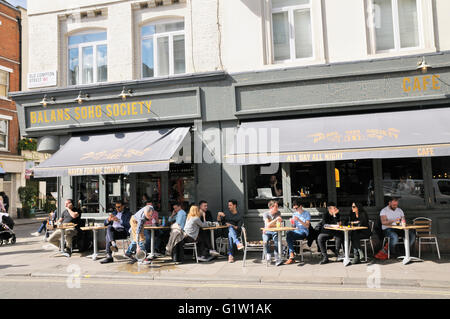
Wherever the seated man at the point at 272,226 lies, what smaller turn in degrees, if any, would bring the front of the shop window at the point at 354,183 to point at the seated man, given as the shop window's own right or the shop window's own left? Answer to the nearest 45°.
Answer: approximately 45° to the shop window's own right

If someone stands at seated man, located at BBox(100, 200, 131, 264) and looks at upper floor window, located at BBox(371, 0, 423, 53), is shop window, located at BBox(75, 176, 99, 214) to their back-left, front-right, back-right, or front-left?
back-left

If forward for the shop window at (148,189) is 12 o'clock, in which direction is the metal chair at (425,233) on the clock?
The metal chair is roughly at 10 o'clock from the shop window.

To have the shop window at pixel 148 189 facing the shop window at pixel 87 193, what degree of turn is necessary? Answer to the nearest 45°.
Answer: approximately 135° to its right

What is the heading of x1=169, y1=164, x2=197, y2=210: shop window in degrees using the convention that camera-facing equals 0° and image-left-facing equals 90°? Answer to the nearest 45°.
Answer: approximately 0°

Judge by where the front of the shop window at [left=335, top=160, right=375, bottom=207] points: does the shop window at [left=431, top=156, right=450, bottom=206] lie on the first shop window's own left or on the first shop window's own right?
on the first shop window's own left

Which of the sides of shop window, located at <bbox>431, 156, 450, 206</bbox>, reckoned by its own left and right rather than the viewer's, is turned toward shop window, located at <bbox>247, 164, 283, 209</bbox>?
right
